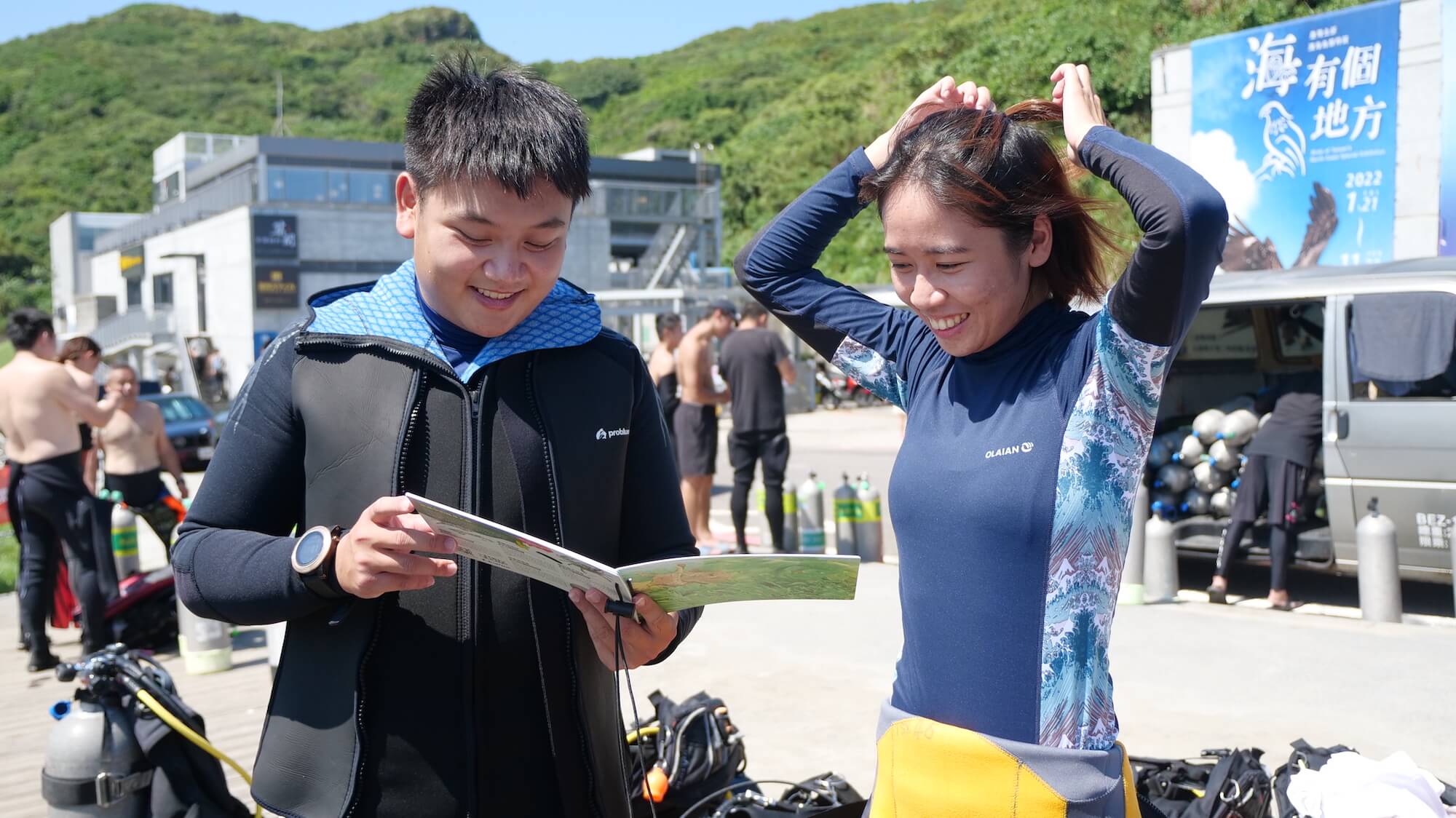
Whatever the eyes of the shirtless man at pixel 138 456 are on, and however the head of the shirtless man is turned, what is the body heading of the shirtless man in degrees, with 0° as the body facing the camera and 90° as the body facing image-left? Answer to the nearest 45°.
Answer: approximately 0°

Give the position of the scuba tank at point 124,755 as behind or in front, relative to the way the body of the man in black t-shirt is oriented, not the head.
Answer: behind

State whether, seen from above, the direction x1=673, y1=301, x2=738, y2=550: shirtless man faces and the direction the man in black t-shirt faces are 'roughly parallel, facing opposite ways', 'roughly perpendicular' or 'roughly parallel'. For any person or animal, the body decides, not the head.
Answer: roughly perpendicular

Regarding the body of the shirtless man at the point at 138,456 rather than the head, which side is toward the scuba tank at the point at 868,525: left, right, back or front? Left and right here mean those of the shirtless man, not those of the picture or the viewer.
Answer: left

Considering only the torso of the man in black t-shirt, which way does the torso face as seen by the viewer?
away from the camera

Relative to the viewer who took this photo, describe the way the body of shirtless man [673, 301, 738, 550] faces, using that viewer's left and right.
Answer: facing to the right of the viewer

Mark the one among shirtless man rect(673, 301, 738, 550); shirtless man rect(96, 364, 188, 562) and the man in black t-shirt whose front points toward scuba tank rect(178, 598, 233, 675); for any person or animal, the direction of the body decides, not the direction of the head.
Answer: shirtless man rect(96, 364, 188, 562)

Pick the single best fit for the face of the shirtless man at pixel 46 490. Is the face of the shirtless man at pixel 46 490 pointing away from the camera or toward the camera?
away from the camera

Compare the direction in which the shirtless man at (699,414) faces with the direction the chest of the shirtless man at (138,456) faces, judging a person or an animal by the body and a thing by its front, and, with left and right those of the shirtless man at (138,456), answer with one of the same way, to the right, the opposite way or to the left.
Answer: to the left

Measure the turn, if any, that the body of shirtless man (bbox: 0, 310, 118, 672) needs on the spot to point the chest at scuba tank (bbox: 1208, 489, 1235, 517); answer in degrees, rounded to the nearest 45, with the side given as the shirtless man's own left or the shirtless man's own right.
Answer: approximately 45° to the shirtless man's own right

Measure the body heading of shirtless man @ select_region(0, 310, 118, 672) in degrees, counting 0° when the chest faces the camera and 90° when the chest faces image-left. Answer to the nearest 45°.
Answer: approximately 225°
